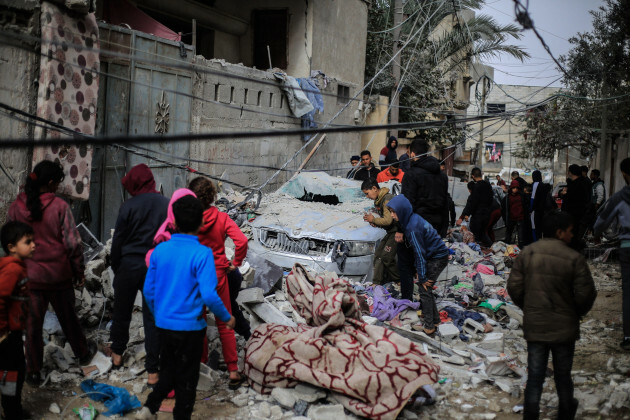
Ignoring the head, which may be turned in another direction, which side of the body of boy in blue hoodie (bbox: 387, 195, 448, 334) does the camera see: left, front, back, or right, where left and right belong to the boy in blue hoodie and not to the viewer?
left

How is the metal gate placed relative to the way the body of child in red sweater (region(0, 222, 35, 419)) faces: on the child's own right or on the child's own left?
on the child's own left

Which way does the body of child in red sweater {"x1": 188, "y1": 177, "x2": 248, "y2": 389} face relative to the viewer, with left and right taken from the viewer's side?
facing away from the viewer and to the right of the viewer

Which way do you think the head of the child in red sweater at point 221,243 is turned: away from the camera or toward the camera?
away from the camera

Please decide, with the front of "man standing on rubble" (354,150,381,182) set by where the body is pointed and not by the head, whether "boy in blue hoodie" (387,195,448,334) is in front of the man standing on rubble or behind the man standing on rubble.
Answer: in front

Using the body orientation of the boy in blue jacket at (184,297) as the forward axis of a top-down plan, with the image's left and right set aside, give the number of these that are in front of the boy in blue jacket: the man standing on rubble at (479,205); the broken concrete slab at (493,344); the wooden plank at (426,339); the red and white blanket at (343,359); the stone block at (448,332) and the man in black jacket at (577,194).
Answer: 6

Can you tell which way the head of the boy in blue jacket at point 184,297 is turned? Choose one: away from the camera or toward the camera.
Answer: away from the camera

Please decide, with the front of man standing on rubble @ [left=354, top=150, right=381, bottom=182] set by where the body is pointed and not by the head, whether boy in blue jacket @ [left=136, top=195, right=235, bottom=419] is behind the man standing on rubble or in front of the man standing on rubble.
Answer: in front
